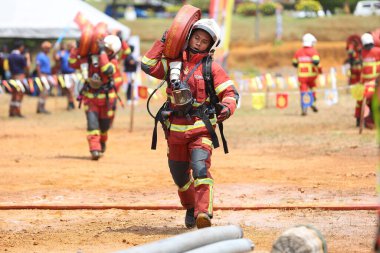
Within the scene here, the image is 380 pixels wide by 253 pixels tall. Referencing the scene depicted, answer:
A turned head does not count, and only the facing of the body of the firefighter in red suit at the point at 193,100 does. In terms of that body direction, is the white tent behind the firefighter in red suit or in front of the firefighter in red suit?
behind

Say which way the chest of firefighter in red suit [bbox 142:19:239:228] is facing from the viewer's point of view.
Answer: toward the camera

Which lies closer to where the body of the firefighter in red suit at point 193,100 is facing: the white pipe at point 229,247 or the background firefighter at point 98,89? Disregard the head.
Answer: the white pipe

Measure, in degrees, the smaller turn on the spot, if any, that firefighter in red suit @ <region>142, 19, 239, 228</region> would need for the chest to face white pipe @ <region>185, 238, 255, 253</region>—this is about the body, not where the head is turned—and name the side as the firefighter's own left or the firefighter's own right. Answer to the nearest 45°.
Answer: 0° — they already face it

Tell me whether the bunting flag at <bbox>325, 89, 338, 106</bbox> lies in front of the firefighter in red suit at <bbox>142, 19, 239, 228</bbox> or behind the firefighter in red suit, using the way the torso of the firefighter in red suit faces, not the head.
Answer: behind

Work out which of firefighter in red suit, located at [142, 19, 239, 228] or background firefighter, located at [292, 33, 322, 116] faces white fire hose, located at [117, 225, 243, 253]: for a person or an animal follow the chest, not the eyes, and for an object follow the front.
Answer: the firefighter in red suit

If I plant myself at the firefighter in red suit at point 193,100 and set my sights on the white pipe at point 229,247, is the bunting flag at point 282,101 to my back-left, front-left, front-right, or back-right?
back-left
